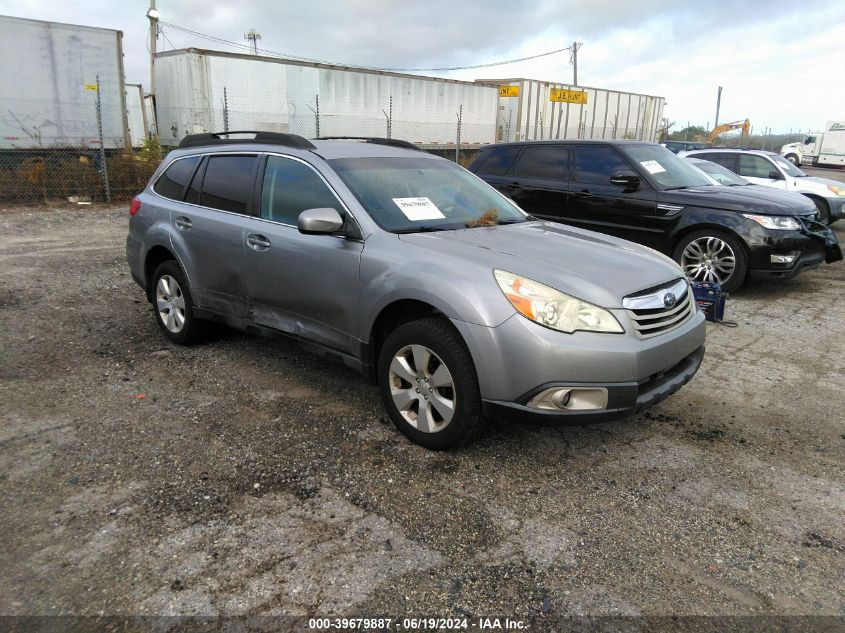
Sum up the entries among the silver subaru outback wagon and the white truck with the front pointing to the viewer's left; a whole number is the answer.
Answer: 1

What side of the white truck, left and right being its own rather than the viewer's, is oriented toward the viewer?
left

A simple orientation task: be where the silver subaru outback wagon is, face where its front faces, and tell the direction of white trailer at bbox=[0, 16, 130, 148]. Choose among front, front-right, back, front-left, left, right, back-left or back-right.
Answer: back

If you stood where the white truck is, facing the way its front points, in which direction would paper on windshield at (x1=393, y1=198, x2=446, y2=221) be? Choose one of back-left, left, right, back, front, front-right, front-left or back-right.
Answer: left

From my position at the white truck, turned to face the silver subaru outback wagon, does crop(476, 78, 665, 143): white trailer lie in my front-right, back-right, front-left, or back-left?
front-right

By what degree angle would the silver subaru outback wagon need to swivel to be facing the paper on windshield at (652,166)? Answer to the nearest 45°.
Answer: approximately 90° to its left

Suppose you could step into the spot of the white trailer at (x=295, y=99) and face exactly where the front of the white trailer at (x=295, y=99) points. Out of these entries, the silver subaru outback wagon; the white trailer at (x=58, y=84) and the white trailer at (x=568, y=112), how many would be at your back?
1

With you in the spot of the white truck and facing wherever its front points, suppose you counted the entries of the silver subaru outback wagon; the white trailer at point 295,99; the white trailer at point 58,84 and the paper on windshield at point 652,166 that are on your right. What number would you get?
0

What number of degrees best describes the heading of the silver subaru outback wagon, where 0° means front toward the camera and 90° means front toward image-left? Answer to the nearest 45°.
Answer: approximately 315°

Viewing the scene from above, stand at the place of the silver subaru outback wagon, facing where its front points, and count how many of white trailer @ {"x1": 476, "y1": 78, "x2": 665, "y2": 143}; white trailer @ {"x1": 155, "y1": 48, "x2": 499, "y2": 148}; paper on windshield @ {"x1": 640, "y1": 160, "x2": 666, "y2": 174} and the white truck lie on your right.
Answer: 0
